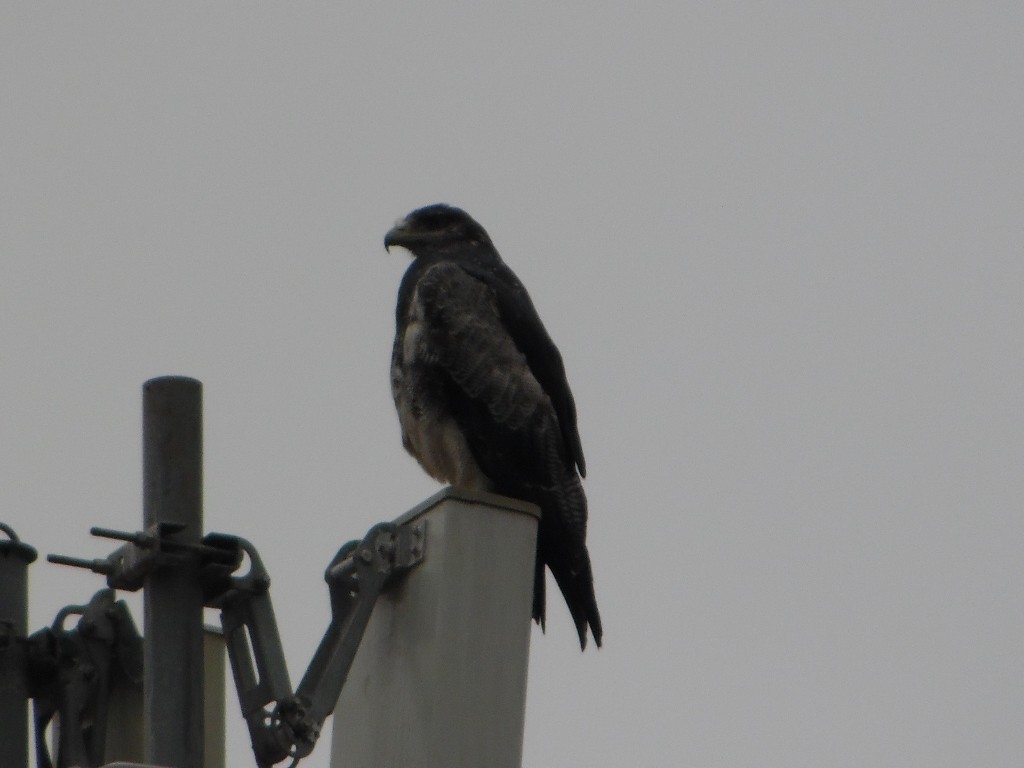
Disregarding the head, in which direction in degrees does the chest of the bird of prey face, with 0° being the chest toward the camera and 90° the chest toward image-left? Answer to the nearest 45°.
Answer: approximately 90°

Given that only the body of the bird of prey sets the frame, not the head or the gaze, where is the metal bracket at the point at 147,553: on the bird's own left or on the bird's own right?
on the bird's own left
